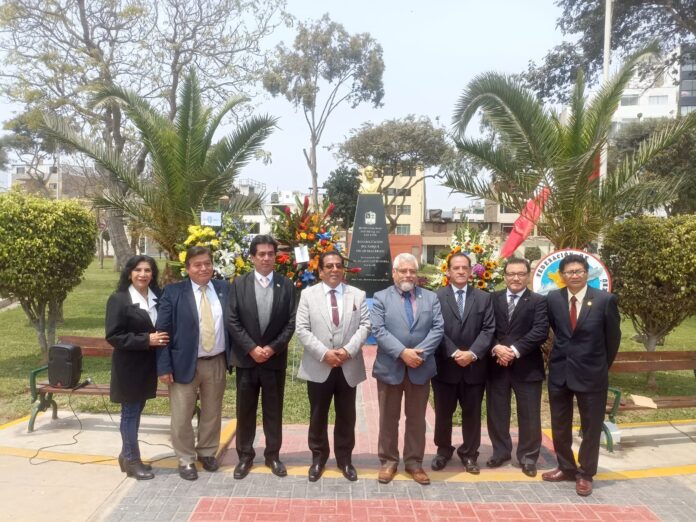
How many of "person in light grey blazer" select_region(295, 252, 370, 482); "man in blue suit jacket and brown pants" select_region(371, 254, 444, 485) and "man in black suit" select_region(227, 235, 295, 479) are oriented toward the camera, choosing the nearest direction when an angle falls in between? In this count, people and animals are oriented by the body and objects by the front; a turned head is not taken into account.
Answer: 3

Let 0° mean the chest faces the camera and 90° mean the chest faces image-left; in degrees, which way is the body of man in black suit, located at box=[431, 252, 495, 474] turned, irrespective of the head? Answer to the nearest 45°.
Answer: approximately 0°

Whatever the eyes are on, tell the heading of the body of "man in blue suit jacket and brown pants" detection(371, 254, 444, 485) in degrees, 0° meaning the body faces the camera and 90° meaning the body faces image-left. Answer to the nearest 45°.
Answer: approximately 0°

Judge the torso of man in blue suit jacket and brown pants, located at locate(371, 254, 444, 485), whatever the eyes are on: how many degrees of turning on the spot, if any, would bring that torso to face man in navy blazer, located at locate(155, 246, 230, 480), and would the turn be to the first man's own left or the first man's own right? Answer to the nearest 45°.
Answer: approximately 90° to the first man's own right

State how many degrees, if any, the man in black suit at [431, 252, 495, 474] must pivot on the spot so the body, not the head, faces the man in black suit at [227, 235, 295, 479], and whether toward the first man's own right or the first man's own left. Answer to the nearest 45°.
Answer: approximately 90° to the first man's own right

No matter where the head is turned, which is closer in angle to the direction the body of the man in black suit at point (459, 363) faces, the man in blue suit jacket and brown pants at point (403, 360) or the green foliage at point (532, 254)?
the man in blue suit jacket and brown pants

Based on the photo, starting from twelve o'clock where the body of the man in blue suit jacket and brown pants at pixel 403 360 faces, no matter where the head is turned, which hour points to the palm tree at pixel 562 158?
The palm tree is roughly at 7 o'clock from the man in blue suit jacket and brown pants.

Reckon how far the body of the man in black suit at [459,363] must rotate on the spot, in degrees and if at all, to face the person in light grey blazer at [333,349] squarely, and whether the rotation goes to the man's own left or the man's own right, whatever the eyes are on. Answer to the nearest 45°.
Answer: approximately 90° to the man's own right

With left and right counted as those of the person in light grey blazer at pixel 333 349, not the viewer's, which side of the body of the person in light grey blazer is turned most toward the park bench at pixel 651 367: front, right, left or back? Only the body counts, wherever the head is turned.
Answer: left
